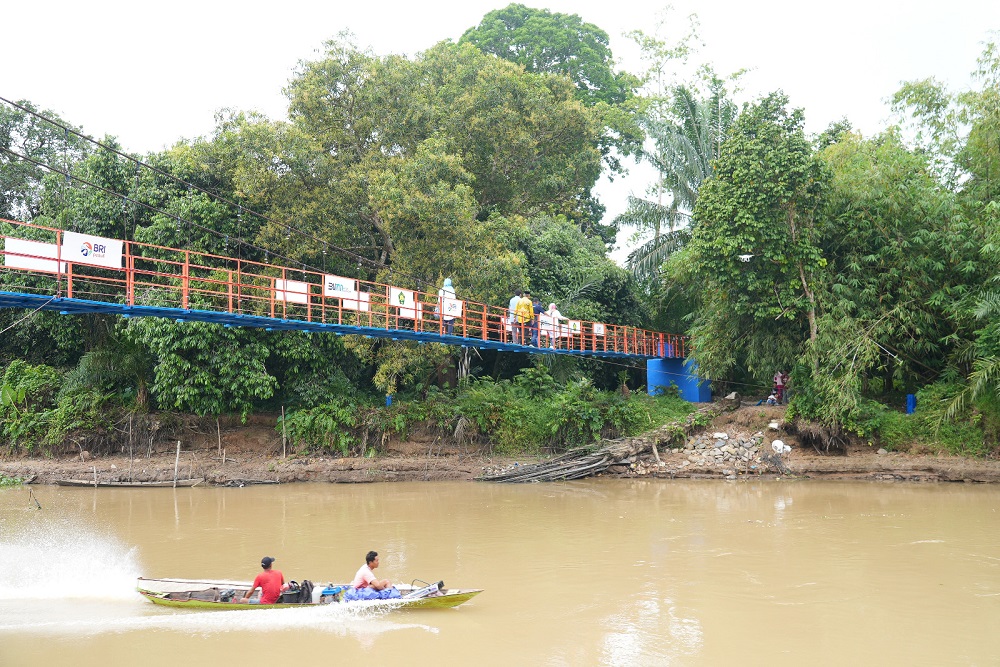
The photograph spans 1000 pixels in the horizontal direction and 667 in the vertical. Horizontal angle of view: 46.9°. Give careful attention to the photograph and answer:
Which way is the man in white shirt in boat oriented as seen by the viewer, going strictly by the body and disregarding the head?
to the viewer's right

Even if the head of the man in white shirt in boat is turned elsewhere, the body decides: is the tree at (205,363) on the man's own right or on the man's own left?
on the man's own left

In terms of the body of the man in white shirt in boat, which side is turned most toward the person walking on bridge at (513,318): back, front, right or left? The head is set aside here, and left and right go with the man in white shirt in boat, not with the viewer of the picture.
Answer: left

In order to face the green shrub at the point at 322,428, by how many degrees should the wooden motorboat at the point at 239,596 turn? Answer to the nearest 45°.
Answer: approximately 90° to its left

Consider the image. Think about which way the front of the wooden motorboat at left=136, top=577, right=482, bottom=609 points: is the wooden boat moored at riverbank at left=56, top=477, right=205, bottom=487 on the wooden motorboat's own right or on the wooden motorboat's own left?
on the wooden motorboat's own left

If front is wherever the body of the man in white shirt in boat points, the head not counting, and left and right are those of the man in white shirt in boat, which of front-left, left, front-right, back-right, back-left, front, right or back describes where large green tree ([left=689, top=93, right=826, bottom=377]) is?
front-left

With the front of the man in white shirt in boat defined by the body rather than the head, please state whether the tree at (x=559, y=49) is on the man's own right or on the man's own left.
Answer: on the man's own left

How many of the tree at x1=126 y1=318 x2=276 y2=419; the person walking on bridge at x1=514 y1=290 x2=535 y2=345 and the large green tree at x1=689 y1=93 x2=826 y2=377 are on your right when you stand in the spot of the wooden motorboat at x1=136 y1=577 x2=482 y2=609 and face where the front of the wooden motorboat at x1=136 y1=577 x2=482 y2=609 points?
0

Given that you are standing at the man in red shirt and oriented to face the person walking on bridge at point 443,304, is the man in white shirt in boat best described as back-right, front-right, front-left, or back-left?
front-right

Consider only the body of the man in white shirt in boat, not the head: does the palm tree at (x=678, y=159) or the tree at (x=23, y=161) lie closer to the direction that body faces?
the palm tree

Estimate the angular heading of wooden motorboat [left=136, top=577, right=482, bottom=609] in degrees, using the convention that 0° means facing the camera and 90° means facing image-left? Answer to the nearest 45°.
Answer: approximately 270°

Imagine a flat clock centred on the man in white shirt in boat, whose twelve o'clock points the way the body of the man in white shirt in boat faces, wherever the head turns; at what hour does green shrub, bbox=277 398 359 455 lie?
The green shrub is roughly at 9 o'clock from the man in white shirt in boat.

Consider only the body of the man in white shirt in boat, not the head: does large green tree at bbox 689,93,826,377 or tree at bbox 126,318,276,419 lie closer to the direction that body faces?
the large green tree

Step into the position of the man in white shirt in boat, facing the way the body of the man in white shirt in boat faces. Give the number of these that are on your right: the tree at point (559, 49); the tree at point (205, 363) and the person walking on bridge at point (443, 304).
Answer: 0

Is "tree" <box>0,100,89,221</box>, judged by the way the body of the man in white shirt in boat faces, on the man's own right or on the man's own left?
on the man's own left

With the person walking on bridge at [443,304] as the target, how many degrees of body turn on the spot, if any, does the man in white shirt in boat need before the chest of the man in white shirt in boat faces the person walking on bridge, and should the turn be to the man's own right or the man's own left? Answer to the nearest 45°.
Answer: approximately 90° to the man's own left
